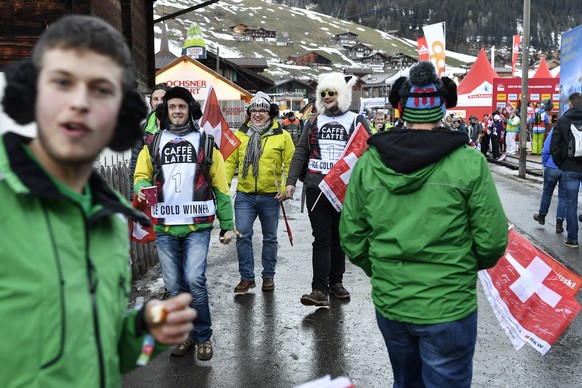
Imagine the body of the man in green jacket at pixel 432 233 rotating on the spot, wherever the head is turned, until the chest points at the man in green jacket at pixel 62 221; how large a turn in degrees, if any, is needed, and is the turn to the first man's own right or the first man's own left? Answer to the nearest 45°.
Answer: approximately 135° to the first man's own left

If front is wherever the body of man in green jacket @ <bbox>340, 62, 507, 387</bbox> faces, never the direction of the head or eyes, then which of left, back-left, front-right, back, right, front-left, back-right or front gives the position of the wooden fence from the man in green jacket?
front-left

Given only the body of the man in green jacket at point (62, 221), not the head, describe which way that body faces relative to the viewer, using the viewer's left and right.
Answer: facing the viewer and to the right of the viewer

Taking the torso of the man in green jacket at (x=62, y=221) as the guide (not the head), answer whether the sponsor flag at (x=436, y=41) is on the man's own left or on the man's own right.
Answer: on the man's own left

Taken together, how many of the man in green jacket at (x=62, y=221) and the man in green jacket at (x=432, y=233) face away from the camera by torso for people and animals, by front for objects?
1

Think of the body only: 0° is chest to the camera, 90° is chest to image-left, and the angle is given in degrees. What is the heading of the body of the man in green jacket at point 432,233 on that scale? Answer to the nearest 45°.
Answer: approximately 180°

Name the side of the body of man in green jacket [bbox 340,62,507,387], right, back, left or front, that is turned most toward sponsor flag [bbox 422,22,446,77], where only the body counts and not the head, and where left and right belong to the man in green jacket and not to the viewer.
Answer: front

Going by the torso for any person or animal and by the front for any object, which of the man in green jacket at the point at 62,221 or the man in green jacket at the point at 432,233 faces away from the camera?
the man in green jacket at the point at 432,233

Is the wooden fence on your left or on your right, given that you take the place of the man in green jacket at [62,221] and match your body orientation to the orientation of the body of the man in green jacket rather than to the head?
on your left

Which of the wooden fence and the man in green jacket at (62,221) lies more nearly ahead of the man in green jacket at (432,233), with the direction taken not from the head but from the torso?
the wooden fence

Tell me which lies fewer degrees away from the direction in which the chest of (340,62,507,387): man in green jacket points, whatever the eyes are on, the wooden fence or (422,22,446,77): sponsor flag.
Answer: the sponsor flag

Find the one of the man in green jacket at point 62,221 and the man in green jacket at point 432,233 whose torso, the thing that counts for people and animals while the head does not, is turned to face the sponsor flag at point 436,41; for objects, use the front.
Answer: the man in green jacket at point 432,233

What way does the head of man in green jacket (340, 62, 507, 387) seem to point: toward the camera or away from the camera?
away from the camera
